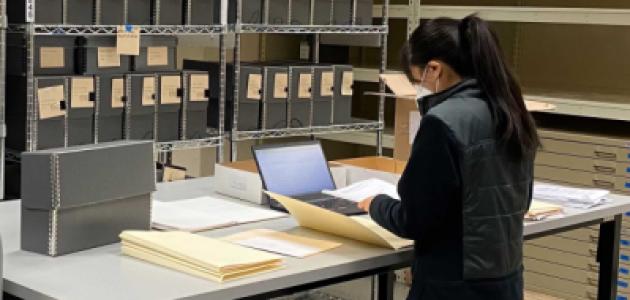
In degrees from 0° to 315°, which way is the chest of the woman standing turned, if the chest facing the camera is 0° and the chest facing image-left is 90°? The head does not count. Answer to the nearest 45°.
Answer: approximately 135°

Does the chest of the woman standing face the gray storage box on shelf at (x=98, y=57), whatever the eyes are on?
yes

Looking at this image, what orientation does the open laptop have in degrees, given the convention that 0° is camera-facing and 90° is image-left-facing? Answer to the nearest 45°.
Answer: approximately 315°

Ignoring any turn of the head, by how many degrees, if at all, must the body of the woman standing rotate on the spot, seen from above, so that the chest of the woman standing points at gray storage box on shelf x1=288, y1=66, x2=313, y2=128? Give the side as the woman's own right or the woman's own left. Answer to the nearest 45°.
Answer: approximately 45° to the woman's own right

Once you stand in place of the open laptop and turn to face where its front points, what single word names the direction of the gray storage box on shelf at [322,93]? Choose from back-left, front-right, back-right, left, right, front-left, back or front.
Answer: back-left

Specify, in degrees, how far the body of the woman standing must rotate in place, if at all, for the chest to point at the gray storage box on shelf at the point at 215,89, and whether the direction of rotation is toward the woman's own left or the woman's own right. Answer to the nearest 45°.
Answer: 0° — they already face it

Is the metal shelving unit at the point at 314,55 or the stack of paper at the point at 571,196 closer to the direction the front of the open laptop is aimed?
the stack of paper

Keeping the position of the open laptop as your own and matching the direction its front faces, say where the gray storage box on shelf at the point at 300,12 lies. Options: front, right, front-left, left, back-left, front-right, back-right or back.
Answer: back-left

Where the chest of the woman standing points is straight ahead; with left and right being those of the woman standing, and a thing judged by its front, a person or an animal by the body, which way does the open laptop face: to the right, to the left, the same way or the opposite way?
the opposite way

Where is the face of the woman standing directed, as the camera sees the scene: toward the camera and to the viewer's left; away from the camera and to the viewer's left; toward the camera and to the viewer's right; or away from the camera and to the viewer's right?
away from the camera and to the viewer's left
